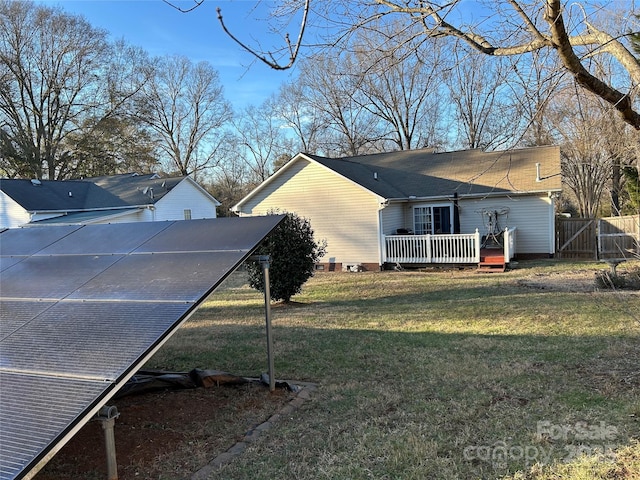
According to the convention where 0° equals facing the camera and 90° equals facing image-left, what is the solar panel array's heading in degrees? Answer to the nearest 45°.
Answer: approximately 45°

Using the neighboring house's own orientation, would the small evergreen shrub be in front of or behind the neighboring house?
behind

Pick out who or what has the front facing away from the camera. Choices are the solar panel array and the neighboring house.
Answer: the neighboring house

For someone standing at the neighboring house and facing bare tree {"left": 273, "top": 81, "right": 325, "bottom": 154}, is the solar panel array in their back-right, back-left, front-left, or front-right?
back-right

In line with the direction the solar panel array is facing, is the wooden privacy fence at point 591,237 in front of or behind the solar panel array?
behind

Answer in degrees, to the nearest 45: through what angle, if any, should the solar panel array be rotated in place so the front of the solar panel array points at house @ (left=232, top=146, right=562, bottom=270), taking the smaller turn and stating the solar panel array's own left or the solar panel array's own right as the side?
approximately 180°

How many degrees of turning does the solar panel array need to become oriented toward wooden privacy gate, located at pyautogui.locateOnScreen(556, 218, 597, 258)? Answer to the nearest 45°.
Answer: approximately 180°

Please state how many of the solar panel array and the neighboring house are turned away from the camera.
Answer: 1

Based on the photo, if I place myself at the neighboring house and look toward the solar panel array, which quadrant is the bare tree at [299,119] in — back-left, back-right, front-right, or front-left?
back-left
